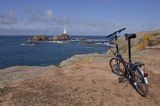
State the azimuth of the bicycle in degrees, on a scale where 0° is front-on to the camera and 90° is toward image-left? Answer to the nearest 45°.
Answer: approximately 135°
